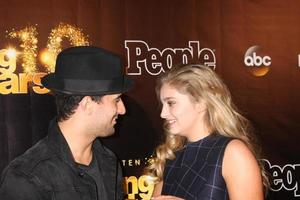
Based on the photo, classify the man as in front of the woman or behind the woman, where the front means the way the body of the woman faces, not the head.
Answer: in front

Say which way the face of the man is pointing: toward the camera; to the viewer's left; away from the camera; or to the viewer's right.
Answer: to the viewer's right

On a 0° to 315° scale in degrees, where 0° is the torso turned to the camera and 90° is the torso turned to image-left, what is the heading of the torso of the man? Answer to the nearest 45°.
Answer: approximately 315°

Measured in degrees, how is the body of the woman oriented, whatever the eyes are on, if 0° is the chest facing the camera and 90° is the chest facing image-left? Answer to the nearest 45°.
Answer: approximately 45°

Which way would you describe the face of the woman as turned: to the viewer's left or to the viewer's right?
to the viewer's left

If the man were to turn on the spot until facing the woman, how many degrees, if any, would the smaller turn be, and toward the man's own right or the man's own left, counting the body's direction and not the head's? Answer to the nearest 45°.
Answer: approximately 45° to the man's own left

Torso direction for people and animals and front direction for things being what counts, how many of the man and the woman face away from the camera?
0
